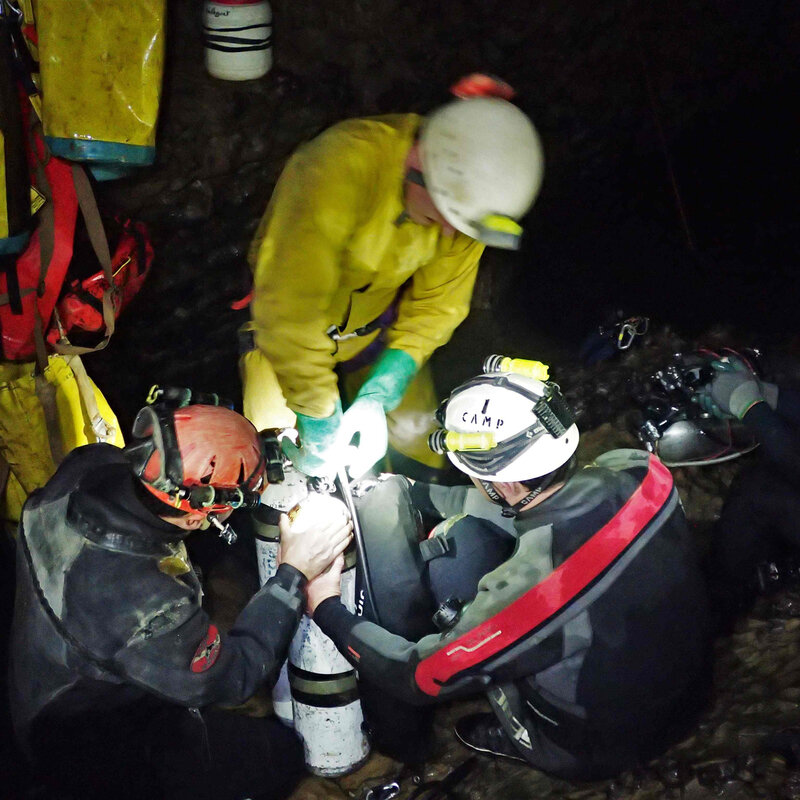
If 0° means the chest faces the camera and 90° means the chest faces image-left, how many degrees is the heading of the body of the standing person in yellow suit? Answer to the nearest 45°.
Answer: approximately 315°

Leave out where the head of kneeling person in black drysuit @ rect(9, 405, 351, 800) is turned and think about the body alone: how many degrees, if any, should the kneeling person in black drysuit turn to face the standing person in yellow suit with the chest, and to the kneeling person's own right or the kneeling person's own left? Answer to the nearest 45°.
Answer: approximately 45° to the kneeling person's own left

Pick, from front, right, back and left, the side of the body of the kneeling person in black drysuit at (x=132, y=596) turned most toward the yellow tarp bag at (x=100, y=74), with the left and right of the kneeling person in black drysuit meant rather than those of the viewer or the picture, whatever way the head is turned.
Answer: left

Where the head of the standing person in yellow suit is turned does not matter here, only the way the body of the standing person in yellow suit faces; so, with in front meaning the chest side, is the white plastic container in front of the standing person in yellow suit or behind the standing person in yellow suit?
behind

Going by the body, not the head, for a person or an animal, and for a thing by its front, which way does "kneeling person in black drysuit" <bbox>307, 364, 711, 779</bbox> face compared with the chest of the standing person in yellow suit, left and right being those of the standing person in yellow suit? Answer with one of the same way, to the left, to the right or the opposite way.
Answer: the opposite way

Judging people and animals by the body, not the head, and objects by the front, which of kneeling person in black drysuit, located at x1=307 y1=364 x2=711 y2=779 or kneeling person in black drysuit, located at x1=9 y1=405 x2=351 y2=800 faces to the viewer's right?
kneeling person in black drysuit, located at x1=9 y1=405 x2=351 y2=800

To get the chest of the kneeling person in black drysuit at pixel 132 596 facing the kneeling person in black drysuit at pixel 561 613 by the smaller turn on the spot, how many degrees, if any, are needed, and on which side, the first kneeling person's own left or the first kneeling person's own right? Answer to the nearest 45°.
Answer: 0° — they already face them

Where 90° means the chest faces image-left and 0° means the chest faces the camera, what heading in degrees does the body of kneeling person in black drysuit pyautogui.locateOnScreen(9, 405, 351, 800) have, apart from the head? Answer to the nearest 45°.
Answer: approximately 270°

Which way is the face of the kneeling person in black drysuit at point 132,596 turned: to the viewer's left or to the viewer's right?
to the viewer's right

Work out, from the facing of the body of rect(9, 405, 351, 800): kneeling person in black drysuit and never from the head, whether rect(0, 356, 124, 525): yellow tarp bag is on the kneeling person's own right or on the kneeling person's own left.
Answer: on the kneeling person's own left

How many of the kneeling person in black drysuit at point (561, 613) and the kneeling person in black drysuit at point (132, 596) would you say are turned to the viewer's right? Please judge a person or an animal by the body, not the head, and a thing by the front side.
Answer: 1
